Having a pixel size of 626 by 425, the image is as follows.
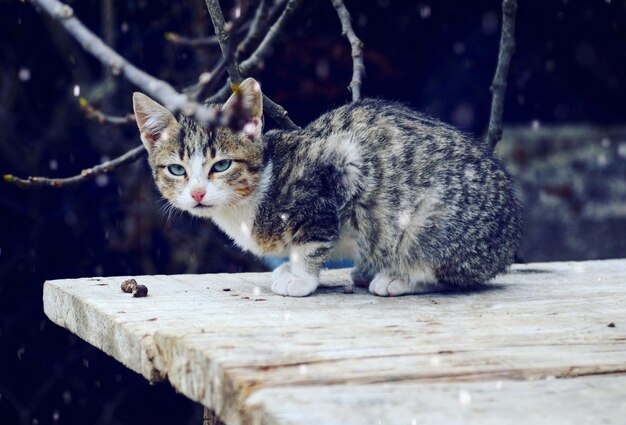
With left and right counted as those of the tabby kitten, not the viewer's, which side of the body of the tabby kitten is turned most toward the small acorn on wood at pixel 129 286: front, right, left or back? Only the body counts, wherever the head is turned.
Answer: front

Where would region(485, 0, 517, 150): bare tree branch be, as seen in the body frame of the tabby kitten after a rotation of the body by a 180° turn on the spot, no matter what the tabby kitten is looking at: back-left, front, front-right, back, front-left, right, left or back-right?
front-left

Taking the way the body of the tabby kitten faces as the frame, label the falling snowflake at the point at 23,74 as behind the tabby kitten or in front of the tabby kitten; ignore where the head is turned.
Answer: in front

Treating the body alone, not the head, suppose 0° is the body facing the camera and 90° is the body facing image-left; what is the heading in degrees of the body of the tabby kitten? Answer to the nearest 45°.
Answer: approximately 90°
